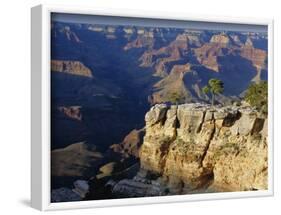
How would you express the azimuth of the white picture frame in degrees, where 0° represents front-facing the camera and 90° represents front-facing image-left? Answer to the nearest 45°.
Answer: approximately 315°
